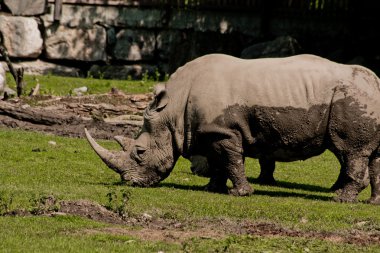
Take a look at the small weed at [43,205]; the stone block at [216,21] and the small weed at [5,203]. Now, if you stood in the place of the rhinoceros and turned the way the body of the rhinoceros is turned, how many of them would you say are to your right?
1

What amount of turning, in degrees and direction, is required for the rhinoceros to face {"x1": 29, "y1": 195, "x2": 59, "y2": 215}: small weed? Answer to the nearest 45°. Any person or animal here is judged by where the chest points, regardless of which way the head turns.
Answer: approximately 45° to its left

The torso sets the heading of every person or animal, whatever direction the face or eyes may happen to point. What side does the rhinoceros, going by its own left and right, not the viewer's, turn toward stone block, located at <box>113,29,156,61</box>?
right

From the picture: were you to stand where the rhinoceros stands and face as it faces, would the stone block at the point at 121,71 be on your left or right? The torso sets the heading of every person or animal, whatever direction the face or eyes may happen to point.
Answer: on your right

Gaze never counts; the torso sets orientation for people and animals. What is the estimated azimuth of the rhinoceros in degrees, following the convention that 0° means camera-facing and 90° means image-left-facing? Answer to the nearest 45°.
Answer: approximately 90°
